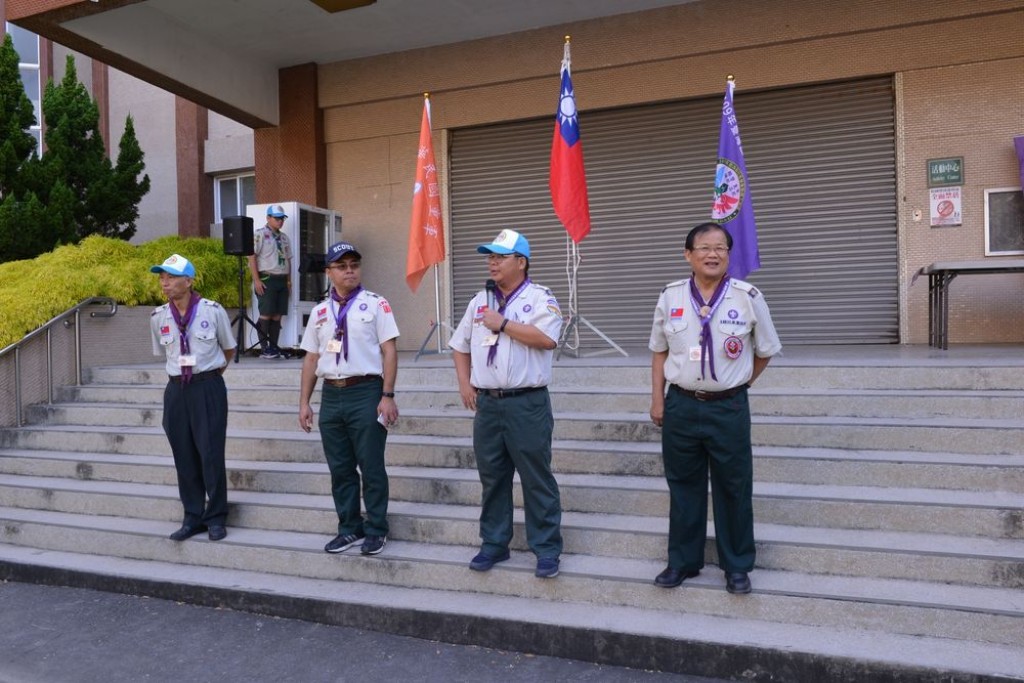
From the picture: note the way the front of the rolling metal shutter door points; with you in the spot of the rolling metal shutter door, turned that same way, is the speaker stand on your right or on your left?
on your right

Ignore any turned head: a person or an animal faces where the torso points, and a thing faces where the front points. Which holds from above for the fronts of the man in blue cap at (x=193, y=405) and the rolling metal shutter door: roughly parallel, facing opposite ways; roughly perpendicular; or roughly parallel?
roughly parallel

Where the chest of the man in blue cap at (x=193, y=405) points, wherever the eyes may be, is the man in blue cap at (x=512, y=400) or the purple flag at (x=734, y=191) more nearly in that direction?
the man in blue cap

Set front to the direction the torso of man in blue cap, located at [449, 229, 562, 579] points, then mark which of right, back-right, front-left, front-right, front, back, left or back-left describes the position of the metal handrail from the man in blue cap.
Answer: right

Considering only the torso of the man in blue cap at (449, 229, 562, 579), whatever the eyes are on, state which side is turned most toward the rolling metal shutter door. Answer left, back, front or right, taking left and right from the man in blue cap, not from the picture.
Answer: back

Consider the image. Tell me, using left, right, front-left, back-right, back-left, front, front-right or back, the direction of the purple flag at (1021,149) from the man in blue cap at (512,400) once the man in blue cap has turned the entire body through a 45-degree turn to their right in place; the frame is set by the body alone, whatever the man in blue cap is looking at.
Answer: back-right

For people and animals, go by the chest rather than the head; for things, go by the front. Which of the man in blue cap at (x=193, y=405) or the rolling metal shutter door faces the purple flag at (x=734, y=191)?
the rolling metal shutter door

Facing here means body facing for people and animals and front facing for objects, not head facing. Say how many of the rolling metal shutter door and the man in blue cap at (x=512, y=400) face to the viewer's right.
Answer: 0

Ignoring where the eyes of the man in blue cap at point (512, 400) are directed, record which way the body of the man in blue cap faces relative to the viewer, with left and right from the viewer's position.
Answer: facing the viewer and to the left of the viewer

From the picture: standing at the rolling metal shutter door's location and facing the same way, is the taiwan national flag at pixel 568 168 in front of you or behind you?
in front

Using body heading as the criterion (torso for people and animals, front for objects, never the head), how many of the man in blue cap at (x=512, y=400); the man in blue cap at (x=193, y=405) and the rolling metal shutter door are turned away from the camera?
0

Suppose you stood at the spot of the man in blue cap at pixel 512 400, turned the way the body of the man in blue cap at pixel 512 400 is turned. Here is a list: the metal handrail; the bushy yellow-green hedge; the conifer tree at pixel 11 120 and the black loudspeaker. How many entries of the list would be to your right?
4

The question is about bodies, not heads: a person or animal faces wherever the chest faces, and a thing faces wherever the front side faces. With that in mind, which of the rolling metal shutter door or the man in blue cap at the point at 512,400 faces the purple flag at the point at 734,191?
the rolling metal shutter door

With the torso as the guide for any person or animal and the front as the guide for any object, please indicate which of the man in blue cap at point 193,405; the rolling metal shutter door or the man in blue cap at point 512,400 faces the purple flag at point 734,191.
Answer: the rolling metal shutter door

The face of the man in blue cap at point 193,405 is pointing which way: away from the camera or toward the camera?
toward the camera

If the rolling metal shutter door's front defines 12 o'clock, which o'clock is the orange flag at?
The orange flag is roughly at 2 o'clock from the rolling metal shutter door.

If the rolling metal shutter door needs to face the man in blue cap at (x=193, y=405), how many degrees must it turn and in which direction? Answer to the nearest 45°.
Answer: approximately 45° to its right

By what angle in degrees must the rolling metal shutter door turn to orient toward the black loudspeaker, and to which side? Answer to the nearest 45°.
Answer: approximately 90° to its right

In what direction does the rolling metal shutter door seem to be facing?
toward the camera
